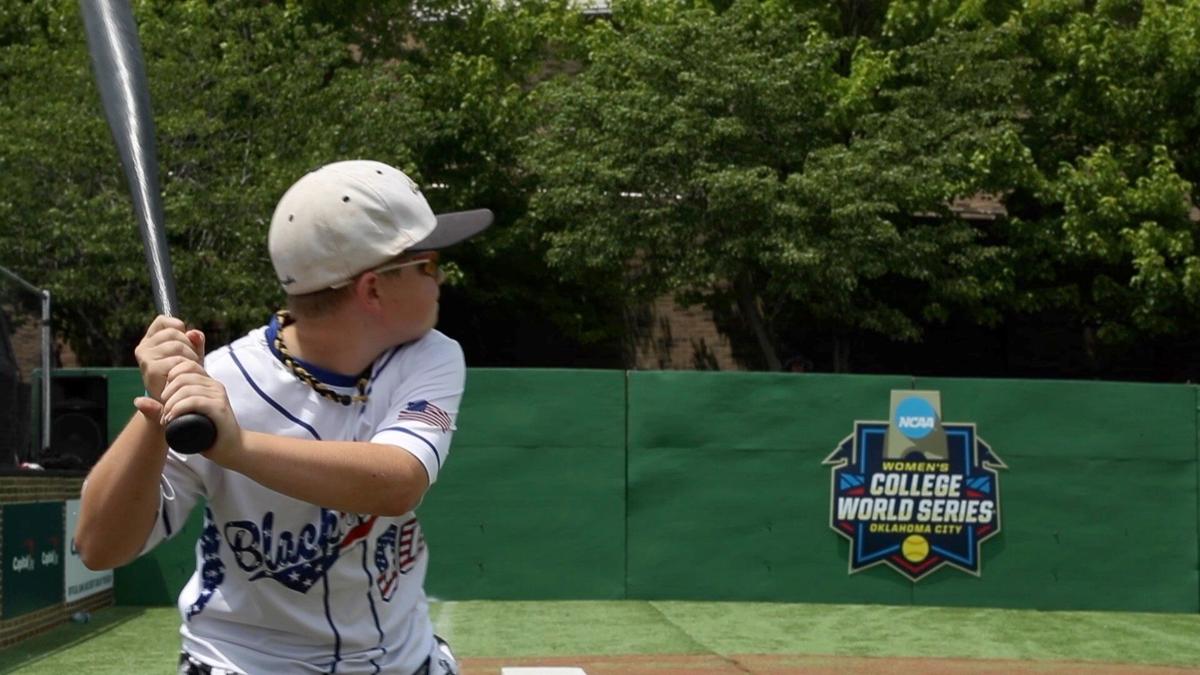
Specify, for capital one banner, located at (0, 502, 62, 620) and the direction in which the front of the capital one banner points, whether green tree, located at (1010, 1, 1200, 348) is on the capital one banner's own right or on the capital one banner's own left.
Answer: on the capital one banner's own left

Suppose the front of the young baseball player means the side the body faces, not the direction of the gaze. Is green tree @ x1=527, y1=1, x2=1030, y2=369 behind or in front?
behind

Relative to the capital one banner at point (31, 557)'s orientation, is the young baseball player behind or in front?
in front

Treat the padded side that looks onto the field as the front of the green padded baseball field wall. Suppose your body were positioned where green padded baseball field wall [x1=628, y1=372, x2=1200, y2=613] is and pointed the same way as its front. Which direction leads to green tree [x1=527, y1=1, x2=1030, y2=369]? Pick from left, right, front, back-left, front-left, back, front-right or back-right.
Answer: back

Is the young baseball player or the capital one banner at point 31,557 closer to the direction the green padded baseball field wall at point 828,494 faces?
the young baseball player

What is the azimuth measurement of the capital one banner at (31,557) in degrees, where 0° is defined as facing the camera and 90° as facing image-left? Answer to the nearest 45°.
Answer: approximately 315°

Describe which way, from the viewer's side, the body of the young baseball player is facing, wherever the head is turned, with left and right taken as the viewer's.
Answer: facing the viewer

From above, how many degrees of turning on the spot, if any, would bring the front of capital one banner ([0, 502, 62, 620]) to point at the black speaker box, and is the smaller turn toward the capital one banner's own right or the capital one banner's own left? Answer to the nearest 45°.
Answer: approximately 135° to the capital one banner's own left

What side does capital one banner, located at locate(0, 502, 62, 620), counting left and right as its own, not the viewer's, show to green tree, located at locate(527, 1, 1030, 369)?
left

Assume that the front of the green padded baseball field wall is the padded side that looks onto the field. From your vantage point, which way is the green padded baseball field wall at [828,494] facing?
toward the camera

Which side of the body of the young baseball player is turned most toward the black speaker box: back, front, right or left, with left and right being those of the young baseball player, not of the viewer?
back

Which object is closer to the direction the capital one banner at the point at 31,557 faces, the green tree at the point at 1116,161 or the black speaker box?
the green tree

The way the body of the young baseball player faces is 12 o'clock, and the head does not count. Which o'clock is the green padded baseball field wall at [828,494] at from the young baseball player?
The green padded baseball field wall is roughly at 7 o'clock from the young baseball player.

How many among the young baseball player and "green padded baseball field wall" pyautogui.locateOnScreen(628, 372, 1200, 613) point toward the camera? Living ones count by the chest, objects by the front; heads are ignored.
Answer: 2
